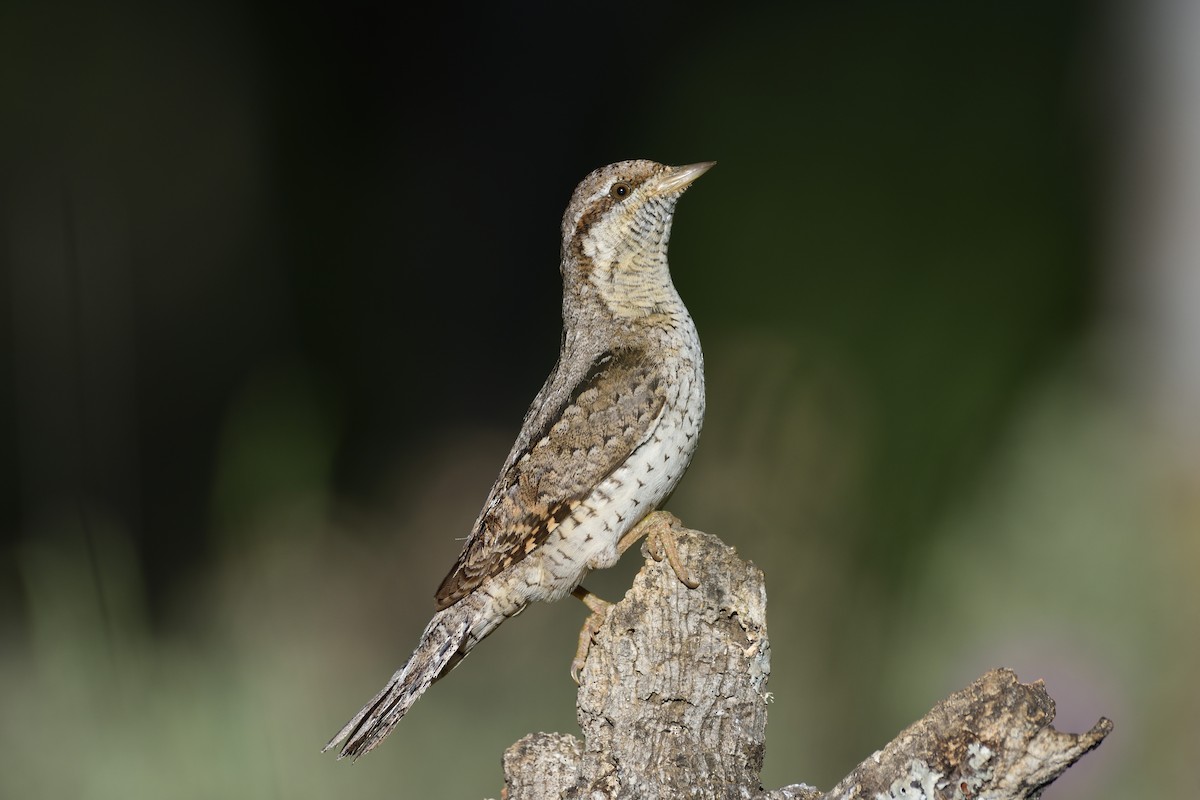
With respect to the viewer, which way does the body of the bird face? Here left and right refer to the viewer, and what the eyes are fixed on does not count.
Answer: facing to the right of the viewer
